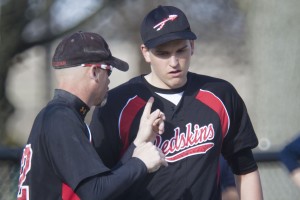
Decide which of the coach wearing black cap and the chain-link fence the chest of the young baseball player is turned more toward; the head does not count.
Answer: the coach wearing black cap

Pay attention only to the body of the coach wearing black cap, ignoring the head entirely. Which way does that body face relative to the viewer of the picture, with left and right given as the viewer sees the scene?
facing away from the viewer and to the right of the viewer

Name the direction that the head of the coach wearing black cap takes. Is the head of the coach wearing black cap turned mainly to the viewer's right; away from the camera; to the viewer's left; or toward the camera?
to the viewer's right

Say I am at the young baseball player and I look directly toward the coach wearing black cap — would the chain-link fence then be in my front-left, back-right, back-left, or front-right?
back-right

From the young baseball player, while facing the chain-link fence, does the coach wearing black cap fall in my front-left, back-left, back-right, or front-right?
back-left

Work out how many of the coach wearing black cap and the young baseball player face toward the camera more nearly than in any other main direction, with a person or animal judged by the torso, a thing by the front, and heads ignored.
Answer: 1

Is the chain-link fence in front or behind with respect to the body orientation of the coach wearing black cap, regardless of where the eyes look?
in front

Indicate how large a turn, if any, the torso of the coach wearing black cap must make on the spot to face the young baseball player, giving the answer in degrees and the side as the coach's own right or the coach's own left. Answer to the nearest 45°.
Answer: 0° — they already face them
